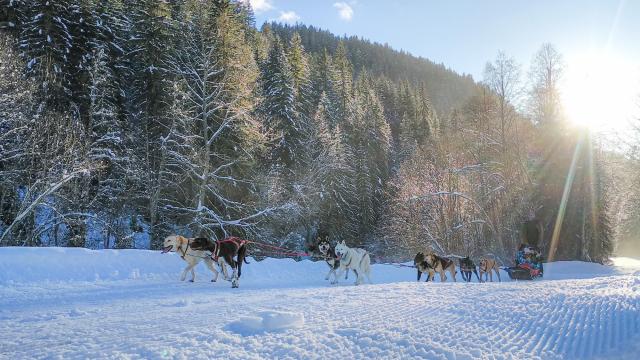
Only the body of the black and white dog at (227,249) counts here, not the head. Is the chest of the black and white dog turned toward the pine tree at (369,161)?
no

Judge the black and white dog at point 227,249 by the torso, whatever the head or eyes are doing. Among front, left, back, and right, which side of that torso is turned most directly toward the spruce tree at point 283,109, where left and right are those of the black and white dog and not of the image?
right

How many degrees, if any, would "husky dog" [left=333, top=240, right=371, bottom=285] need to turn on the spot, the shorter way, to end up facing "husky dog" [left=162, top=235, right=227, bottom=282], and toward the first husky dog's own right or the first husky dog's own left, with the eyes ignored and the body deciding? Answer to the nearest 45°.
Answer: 0° — it already faces it

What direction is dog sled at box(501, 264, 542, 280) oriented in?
to the viewer's left

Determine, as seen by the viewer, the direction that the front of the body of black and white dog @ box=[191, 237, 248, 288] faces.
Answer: to the viewer's left

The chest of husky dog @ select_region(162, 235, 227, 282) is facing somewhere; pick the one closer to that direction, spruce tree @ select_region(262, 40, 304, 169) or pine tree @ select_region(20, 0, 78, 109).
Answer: the pine tree

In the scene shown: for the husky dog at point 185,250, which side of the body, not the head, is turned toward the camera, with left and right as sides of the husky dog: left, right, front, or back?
left

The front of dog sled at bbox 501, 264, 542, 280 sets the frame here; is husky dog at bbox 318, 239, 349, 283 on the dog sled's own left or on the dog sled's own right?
on the dog sled's own left

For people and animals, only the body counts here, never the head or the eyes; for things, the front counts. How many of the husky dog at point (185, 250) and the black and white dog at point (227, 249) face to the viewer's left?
2

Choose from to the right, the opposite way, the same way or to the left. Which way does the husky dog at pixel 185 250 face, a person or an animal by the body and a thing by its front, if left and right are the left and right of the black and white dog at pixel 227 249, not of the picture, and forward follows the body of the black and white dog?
the same way

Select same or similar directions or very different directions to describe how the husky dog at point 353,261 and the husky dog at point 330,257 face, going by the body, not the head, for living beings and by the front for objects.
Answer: same or similar directions

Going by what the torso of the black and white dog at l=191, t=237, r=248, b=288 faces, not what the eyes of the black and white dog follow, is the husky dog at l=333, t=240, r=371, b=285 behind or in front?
behind

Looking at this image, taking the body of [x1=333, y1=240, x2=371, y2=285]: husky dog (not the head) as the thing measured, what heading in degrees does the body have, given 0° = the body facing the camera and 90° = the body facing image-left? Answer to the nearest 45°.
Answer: approximately 45°

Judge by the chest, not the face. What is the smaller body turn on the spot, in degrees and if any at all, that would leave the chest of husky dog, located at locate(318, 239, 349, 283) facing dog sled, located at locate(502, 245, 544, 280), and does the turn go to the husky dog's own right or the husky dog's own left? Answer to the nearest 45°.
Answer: approximately 180°

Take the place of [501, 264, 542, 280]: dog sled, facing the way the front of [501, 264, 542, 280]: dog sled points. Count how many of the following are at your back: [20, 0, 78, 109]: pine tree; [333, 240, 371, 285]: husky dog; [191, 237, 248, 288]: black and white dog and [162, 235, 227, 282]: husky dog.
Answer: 0

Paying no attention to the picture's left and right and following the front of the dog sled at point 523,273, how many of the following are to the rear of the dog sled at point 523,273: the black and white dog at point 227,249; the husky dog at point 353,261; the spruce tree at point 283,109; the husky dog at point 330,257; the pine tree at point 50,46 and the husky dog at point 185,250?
0
